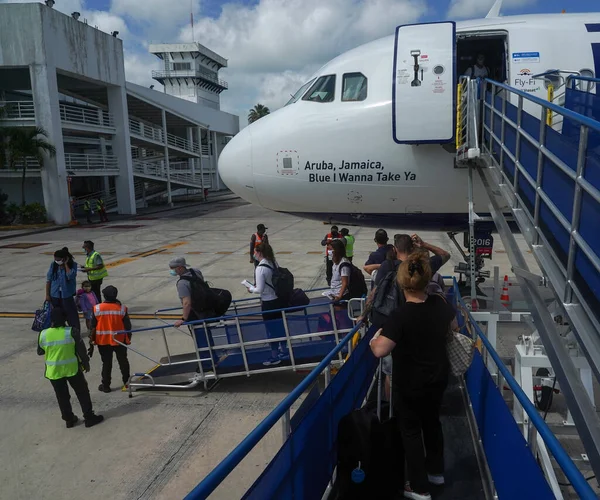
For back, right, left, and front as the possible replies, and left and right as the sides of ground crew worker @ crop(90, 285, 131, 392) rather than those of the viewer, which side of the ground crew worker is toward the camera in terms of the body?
back

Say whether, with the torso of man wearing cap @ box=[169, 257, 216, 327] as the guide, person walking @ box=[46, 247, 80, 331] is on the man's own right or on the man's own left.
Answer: on the man's own right

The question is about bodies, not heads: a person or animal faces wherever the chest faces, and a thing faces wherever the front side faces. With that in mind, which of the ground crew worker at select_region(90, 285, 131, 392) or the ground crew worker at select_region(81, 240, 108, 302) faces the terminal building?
the ground crew worker at select_region(90, 285, 131, 392)

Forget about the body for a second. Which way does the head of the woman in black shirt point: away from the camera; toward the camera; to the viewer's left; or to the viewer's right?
away from the camera

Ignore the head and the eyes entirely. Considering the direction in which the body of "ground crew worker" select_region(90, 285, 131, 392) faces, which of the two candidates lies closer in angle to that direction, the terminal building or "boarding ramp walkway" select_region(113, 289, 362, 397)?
the terminal building

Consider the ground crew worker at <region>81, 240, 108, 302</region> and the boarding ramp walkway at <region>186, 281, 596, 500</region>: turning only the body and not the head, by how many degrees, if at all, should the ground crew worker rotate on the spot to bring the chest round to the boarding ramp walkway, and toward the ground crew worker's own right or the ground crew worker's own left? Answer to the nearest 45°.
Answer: approximately 45° to the ground crew worker's own left

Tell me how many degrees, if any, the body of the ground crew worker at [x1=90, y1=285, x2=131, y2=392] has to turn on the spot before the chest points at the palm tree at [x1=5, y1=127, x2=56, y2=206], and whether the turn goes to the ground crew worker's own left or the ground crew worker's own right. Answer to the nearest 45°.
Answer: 0° — they already face it
